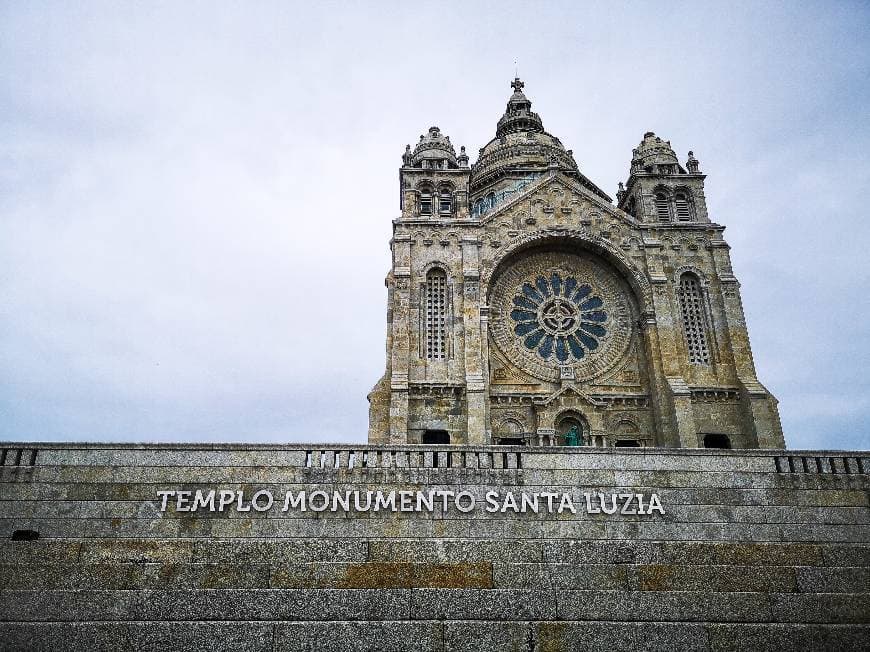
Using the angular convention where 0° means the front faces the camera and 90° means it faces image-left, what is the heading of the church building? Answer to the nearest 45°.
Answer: approximately 0°
